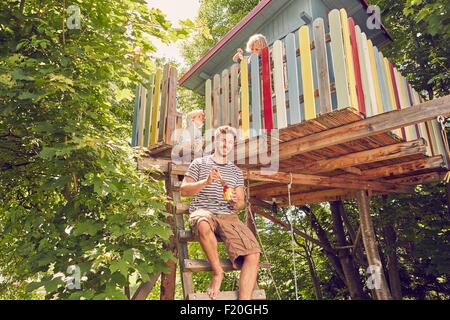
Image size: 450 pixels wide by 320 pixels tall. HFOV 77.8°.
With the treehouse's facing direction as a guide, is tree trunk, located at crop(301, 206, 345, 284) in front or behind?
behind

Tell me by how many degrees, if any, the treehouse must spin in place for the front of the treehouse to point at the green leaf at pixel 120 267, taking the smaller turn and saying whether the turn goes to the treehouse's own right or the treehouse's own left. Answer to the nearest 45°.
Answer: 0° — it already faces it

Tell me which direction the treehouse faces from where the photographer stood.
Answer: facing the viewer and to the left of the viewer

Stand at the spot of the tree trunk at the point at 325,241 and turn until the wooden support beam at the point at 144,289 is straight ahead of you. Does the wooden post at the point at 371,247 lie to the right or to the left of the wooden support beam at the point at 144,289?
left

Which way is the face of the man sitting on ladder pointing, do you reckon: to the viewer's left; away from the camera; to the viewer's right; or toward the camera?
toward the camera
